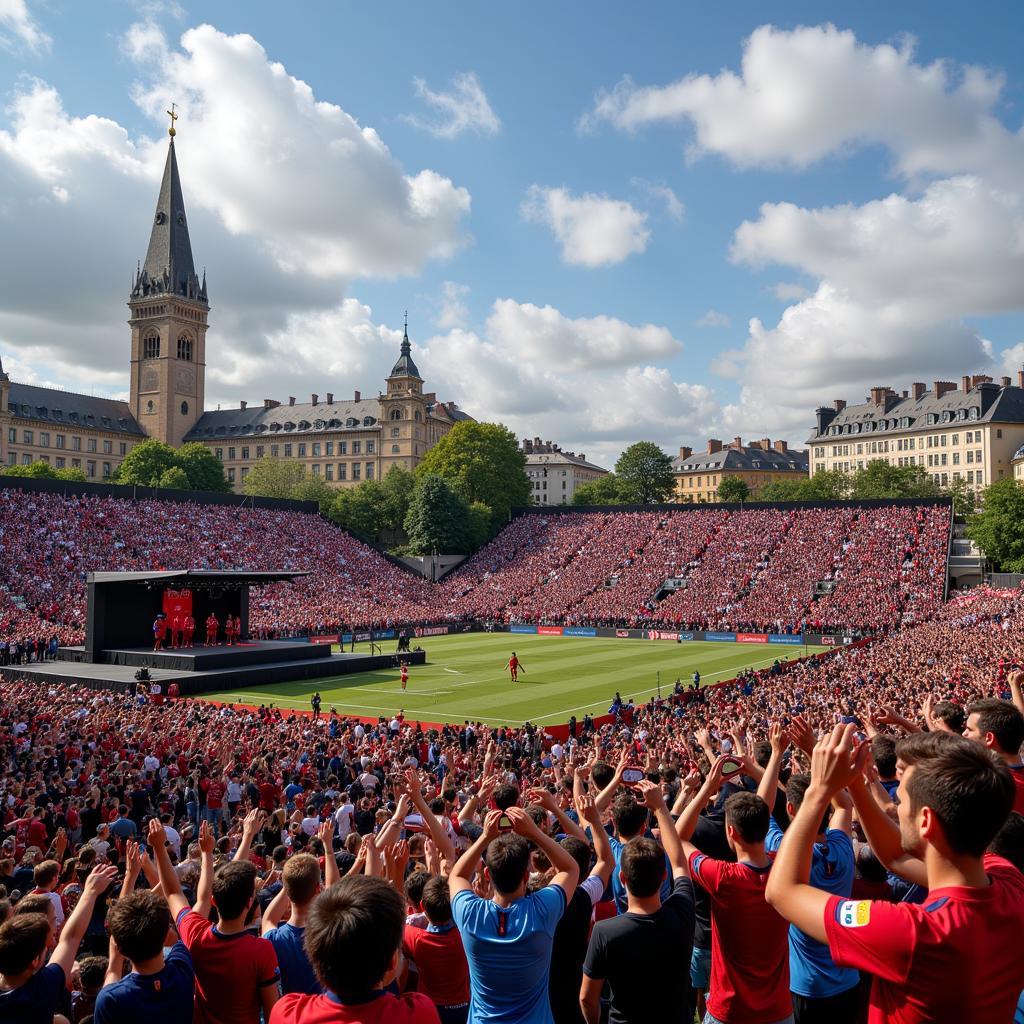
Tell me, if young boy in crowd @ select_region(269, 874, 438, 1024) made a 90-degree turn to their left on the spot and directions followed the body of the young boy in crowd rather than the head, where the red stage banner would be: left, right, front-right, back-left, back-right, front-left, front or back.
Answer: right

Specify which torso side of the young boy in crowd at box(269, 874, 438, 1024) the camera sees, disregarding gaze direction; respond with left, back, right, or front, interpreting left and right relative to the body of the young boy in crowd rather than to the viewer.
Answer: back

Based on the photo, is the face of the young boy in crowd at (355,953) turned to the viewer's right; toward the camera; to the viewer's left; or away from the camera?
away from the camera
